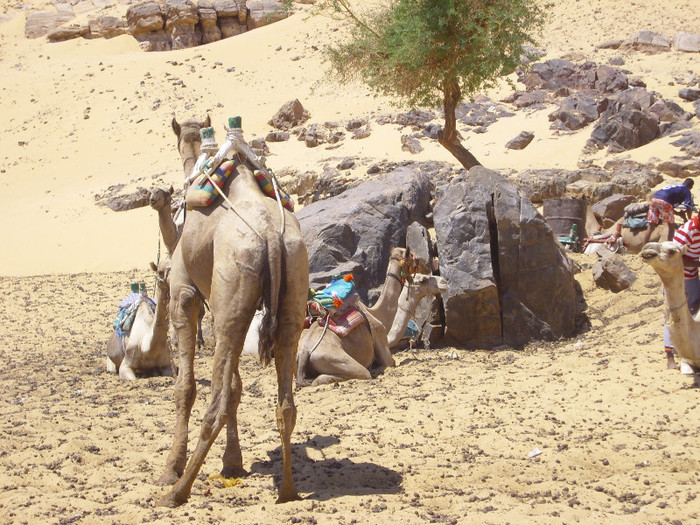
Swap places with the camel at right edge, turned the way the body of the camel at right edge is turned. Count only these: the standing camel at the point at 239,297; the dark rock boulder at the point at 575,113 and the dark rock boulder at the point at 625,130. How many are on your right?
2

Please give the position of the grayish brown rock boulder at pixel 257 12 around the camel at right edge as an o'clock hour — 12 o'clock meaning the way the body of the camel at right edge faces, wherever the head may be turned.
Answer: The grayish brown rock boulder is roughly at 2 o'clock from the camel at right edge.

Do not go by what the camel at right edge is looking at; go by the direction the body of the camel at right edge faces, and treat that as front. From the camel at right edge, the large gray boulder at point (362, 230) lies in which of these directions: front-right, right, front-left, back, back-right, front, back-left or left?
front-right

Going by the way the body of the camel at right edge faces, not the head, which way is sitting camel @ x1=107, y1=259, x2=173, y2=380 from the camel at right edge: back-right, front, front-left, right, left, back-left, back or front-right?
front

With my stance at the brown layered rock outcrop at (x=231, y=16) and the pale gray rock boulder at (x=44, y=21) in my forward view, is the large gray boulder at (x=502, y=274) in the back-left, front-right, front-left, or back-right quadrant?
back-left

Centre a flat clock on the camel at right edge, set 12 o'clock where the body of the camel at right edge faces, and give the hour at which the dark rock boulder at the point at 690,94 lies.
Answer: The dark rock boulder is roughly at 3 o'clock from the camel at right edge.

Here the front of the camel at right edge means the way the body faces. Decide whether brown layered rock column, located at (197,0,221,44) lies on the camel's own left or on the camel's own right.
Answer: on the camel's own right

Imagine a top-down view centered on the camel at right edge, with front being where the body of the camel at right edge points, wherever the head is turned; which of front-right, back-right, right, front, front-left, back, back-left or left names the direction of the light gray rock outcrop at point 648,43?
right

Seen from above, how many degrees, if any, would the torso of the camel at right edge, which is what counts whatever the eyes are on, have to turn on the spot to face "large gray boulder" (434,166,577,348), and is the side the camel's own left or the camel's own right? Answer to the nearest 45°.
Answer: approximately 45° to the camel's own right

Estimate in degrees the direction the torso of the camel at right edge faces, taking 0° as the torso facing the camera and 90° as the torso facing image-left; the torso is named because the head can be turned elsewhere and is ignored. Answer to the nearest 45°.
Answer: approximately 90°

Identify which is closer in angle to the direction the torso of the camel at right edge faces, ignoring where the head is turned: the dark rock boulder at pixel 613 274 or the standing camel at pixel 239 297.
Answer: the standing camel

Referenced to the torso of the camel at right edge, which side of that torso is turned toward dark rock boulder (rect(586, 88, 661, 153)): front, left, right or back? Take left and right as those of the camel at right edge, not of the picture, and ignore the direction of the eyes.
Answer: right

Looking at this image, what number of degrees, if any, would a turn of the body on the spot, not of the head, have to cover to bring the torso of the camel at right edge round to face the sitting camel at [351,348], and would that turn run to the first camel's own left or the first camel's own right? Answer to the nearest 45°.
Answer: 0° — it already faces it

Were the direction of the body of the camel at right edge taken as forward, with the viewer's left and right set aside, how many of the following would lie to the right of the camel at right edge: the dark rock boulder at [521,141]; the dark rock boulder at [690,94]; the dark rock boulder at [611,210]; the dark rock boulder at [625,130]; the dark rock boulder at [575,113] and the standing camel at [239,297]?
5

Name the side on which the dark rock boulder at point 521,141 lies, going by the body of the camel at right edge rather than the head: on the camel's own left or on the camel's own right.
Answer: on the camel's own right
